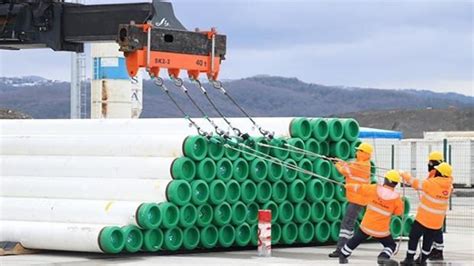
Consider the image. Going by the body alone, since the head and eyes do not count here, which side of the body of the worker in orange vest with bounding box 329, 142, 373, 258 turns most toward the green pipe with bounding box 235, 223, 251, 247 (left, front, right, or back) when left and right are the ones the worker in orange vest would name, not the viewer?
front

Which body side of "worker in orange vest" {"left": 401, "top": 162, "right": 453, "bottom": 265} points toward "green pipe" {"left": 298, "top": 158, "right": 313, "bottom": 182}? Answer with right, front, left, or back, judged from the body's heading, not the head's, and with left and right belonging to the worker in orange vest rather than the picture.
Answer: front

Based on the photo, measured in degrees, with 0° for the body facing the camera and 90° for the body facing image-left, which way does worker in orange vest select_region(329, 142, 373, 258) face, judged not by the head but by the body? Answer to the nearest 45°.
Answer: approximately 90°

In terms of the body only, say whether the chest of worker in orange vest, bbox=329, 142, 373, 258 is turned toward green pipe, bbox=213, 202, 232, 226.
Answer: yes

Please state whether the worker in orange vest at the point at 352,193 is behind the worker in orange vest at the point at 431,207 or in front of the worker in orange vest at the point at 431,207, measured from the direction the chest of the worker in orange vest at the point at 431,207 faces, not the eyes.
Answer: in front

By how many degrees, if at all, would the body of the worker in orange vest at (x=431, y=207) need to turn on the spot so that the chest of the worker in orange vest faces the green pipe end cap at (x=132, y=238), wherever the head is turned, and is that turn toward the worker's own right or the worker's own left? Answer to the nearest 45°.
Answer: approximately 45° to the worker's own left

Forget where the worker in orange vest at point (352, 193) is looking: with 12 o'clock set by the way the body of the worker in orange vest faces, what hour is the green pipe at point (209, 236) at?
The green pipe is roughly at 12 o'clock from the worker in orange vest.

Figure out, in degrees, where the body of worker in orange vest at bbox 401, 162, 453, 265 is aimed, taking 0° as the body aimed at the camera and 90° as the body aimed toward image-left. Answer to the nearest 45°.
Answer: approximately 135°
